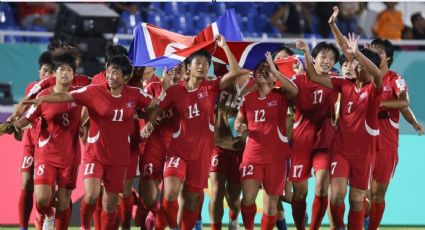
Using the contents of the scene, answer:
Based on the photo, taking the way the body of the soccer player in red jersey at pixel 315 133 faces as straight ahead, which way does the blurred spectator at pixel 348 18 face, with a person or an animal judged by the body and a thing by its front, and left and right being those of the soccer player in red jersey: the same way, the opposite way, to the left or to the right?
the same way

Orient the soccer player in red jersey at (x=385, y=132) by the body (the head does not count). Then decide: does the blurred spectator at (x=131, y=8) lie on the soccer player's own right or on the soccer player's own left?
on the soccer player's own right

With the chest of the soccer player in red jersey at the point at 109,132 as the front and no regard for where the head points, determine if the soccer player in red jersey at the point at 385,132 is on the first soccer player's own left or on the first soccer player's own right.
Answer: on the first soccer player's own left

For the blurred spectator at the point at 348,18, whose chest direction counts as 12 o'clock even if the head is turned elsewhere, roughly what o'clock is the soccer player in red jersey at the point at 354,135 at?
The soccer player in red jersey is roughly at 12 o'clock from the blurred spectator.

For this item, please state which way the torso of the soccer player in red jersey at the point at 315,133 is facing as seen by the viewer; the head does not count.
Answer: toward the camera

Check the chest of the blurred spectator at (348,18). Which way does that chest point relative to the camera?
toward the camera

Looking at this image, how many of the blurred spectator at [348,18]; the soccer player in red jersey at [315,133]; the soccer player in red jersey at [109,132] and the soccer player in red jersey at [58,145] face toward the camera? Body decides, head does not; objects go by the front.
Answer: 4

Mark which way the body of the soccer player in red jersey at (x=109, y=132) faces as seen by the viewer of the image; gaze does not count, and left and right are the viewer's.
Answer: facing the viewer

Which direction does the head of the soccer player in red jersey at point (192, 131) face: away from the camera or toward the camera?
toward the camera

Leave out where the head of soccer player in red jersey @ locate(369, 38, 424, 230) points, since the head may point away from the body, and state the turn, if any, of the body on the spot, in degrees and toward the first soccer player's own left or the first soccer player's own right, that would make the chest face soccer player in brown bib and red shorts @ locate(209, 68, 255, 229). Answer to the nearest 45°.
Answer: approximately 45° to the first soccer player's own right

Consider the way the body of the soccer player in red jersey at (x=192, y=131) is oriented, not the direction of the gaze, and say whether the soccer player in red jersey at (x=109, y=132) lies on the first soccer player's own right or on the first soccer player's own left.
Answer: on the first soccer player's own right

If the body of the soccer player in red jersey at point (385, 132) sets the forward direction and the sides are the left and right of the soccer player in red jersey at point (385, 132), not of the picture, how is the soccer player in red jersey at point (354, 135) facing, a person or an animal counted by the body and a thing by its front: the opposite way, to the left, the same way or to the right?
the same way

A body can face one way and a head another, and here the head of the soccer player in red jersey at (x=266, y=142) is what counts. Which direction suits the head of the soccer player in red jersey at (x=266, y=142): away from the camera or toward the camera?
toward the camera
